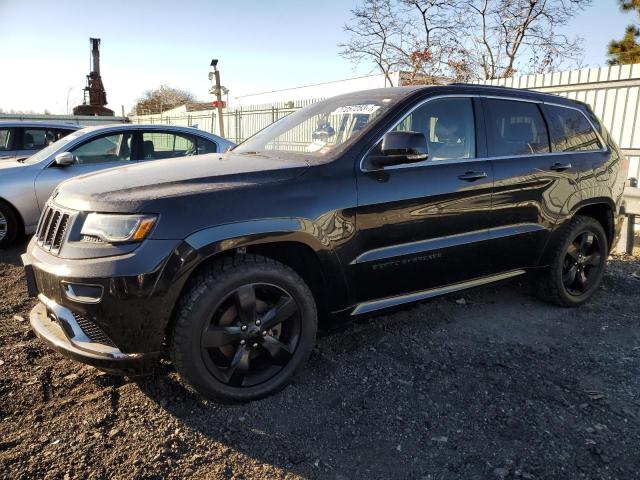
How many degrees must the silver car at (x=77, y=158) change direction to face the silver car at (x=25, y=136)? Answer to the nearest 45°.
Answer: approximately 90° to its right

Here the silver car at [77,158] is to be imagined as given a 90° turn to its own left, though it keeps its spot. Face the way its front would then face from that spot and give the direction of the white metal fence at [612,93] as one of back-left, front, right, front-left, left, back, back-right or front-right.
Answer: left

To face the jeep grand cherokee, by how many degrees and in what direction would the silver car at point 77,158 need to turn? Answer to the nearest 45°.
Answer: approximately 90° to its left

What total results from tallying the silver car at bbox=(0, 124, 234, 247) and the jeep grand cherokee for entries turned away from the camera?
0

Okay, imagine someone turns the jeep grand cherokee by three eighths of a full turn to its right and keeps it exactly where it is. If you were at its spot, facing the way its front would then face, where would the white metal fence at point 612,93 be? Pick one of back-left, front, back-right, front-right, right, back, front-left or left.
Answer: front-right

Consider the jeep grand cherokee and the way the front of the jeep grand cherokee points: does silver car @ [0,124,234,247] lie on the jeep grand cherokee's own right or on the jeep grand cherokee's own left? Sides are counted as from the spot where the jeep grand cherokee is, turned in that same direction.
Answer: on the jeep grand cherokee's own right

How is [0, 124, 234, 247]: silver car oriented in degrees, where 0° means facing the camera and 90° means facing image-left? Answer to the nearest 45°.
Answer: approximately 90°

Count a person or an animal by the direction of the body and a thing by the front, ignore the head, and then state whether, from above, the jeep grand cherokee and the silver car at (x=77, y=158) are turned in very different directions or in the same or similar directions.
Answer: same or similar directions
